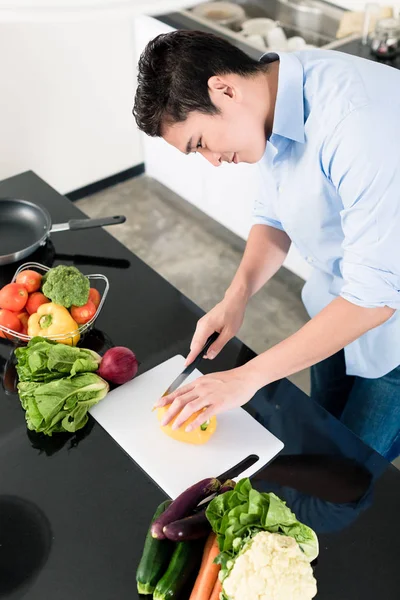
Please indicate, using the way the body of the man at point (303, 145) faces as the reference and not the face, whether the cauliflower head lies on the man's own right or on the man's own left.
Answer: on the man's own left

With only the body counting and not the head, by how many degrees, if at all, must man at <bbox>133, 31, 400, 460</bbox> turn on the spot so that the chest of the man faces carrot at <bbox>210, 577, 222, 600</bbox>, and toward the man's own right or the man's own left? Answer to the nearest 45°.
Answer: approximately 45° to the man's own left

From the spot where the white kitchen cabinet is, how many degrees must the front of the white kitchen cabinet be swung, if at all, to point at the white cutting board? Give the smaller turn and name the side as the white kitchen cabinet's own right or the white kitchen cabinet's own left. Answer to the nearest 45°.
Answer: approximately 45° to the white kitchen cabinet's own right

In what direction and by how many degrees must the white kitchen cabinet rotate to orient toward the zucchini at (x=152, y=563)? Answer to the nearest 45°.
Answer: approximately 45° to its right

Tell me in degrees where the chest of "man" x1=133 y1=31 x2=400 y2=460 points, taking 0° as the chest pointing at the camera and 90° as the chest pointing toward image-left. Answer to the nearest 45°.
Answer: approximately 45°

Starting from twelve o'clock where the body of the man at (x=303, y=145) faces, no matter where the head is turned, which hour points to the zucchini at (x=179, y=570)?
The zucchini is roughly at 11 o'clock from the man.

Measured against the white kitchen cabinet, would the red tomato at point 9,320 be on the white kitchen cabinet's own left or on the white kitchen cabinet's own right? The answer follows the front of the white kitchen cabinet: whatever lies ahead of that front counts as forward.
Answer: on the white kitchen cabinet's own right
